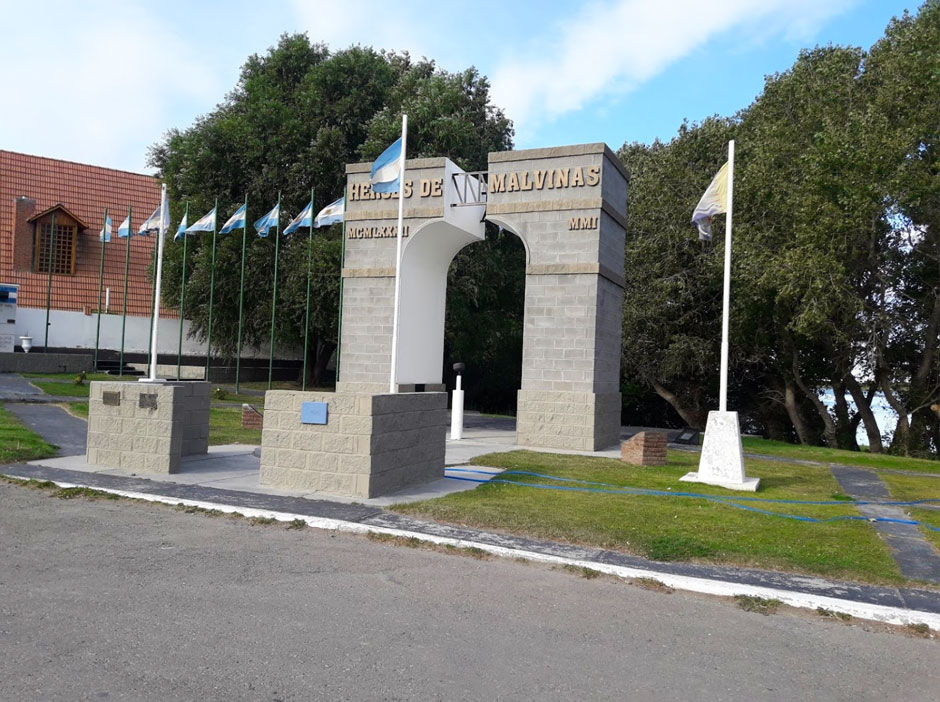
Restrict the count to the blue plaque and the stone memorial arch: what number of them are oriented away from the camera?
0

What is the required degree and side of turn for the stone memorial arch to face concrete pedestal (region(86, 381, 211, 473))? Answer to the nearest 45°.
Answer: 0° — it already faces it

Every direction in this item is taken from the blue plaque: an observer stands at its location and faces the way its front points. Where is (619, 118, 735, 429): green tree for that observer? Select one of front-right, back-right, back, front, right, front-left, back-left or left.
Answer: back-left

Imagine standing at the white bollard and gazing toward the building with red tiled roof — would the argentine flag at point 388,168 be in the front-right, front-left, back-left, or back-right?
back-left

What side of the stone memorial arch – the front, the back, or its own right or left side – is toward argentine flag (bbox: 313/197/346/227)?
right

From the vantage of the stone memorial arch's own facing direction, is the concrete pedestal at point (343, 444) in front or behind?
in front

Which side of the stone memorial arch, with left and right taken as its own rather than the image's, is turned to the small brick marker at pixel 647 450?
left

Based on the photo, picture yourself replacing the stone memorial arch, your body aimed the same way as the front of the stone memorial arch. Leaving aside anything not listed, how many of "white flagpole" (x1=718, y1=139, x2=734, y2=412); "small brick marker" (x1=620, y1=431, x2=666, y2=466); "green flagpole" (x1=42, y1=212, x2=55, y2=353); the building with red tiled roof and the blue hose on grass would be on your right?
2

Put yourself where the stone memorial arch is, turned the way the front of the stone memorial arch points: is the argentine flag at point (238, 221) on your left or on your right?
on your right

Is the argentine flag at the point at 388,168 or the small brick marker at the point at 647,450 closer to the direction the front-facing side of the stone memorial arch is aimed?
the argentine flag

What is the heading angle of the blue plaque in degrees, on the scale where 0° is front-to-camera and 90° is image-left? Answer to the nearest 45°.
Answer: approximately 0°

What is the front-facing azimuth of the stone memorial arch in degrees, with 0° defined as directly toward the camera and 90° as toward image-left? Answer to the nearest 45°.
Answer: approximately 45°

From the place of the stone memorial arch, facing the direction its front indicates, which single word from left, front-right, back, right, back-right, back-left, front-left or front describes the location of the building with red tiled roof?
right

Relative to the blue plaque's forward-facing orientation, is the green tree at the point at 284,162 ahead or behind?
behind

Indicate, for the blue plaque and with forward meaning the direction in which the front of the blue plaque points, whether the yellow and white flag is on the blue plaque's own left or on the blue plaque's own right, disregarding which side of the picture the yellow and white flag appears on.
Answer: on the blue plaque's own left
